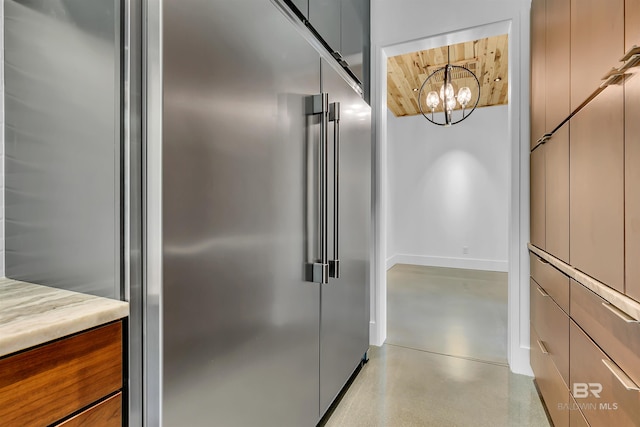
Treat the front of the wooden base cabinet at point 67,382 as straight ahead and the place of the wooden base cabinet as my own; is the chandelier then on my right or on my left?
on my left

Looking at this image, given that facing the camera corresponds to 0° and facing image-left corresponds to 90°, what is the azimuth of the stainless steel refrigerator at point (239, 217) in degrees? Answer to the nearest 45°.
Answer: approximately 315°

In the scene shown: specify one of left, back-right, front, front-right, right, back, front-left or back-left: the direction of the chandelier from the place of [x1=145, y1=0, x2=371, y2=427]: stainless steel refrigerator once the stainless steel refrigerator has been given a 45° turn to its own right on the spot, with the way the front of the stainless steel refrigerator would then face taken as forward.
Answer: back-left

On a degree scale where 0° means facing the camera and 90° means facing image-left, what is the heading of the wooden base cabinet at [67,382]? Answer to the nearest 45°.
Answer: approximately 315°
